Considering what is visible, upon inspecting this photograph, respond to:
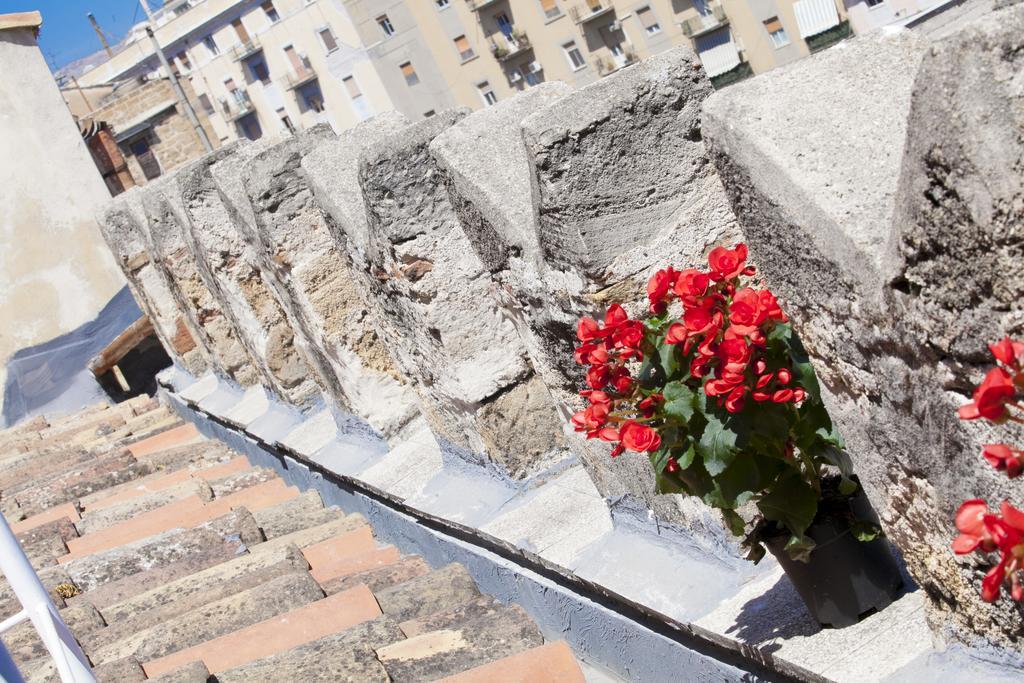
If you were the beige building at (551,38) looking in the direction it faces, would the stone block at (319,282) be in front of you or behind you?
in front

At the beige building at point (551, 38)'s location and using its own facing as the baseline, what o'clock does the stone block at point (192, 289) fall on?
The stone block is roughly at 12 o'clock from the beige building.

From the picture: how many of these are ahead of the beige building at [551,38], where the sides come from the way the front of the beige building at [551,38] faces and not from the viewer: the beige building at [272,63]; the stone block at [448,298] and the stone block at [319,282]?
2

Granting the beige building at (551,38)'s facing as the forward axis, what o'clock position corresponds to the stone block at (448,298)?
The stone block is roughly at 12 o'clock from the beige building.

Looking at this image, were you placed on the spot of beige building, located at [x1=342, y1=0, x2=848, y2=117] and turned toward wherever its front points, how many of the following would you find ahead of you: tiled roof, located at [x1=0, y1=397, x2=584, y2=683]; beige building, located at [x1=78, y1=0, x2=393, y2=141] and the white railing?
2

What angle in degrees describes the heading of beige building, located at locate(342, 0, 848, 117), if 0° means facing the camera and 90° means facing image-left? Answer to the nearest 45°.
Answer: approximately 0°

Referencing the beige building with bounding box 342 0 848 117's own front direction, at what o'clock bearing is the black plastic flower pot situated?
The black plastic flower pot is roughly at 12 o'clock from the beige building.

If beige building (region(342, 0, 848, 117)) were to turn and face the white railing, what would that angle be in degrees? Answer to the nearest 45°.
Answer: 0° — it already faces it

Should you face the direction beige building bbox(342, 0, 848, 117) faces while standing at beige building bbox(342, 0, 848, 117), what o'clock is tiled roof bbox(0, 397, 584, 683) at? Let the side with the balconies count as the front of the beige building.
The tiled roof is roughly at 12 o'clock from the beige building.

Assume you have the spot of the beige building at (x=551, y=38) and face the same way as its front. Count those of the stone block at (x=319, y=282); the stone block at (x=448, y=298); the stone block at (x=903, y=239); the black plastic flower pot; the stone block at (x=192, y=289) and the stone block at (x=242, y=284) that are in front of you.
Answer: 6

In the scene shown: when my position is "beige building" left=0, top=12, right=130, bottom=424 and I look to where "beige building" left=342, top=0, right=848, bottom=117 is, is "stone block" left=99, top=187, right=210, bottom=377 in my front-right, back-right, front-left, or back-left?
back-right

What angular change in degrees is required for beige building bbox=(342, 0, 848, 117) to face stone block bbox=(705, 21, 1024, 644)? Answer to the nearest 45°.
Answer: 0° — it already faces it

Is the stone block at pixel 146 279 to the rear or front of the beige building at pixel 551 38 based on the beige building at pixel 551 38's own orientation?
to the front
